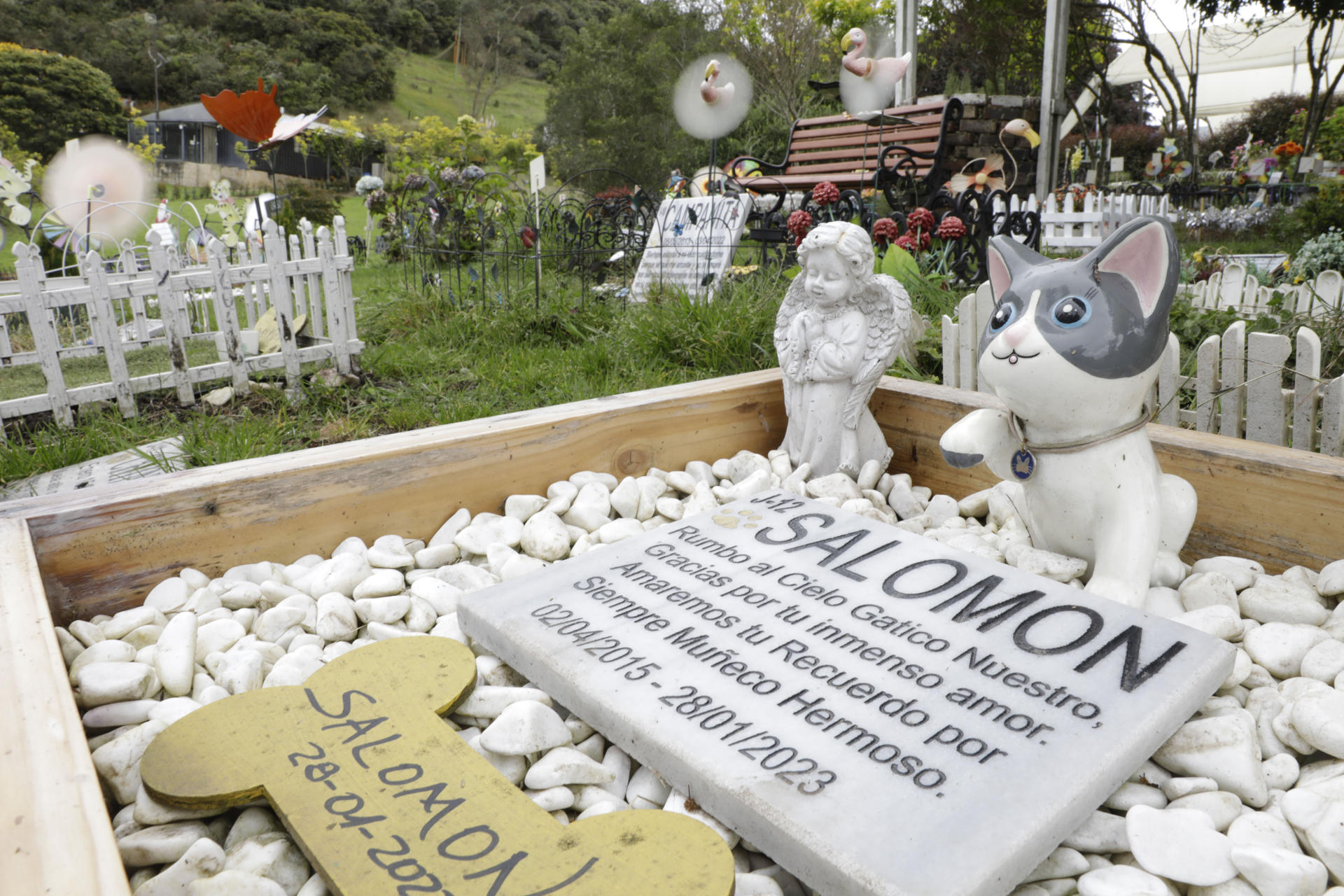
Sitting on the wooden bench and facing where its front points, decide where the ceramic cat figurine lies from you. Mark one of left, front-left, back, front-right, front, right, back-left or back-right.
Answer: front-left

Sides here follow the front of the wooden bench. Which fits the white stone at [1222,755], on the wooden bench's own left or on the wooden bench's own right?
on the wooden bench's own left

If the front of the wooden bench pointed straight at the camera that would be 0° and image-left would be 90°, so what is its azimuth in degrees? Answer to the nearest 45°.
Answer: approximately 45°

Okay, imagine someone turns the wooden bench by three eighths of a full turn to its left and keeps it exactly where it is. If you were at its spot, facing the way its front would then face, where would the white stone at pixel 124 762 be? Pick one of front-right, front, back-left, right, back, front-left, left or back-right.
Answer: right

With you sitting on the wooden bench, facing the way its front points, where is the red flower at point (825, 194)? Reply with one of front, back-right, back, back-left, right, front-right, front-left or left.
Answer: front-left

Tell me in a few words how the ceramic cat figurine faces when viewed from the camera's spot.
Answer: facing the viewer and to the left of the viewer

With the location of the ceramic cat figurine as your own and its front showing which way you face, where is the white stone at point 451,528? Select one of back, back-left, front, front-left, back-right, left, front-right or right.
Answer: front-right

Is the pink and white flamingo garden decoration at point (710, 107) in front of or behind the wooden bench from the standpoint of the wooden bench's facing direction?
in front

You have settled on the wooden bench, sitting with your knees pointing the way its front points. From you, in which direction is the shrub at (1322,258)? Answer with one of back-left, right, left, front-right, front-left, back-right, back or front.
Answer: left

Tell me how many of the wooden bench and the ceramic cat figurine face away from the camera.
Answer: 0

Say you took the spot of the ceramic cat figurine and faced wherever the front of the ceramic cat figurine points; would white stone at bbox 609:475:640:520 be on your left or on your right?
on your right

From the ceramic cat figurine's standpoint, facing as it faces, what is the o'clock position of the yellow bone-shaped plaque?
The yellow bone-shaped plaque is roughly at 12 o'clock from the ceramic cat figurine.

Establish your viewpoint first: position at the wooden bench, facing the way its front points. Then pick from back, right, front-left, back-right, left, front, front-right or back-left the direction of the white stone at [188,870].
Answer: front-left

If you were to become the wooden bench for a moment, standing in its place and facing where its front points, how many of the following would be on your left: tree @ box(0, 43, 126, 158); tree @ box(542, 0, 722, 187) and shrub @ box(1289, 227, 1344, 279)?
1
